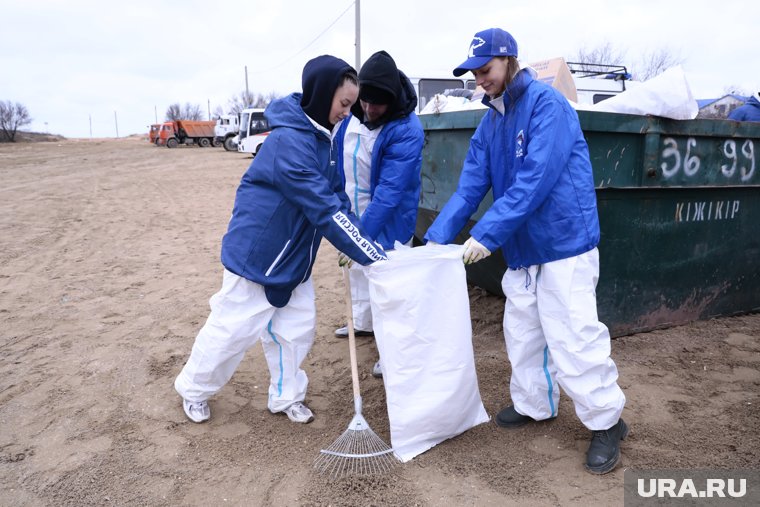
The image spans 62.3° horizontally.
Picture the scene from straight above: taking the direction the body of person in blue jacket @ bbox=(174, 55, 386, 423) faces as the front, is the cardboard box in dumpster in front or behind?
in front

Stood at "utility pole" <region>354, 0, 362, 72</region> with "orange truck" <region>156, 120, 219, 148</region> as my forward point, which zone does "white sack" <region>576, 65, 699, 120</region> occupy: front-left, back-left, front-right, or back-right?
back-left

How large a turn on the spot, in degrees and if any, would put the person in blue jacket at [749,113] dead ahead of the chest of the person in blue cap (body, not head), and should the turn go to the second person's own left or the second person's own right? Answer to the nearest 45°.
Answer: approximately 180°

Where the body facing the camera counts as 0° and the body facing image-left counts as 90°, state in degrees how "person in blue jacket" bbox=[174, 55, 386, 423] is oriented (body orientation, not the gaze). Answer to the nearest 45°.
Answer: approximately 270°

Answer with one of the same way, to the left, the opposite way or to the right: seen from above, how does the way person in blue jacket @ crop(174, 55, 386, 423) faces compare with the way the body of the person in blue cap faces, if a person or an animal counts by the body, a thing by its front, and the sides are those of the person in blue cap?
the opposite way

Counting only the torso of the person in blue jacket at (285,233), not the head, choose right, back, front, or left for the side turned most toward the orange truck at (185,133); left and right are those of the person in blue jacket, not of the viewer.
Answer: left

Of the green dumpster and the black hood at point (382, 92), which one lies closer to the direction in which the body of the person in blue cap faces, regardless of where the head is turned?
the black hood

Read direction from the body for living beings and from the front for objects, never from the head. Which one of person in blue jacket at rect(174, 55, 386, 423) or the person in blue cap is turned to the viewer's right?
the person in blue jacket

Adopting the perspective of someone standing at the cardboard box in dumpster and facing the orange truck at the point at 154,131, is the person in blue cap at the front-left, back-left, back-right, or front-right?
back-left

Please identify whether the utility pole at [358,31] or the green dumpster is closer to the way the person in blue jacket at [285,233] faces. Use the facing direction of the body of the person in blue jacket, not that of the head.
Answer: the green dumpster

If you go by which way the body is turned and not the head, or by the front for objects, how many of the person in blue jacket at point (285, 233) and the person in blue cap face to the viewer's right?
1
